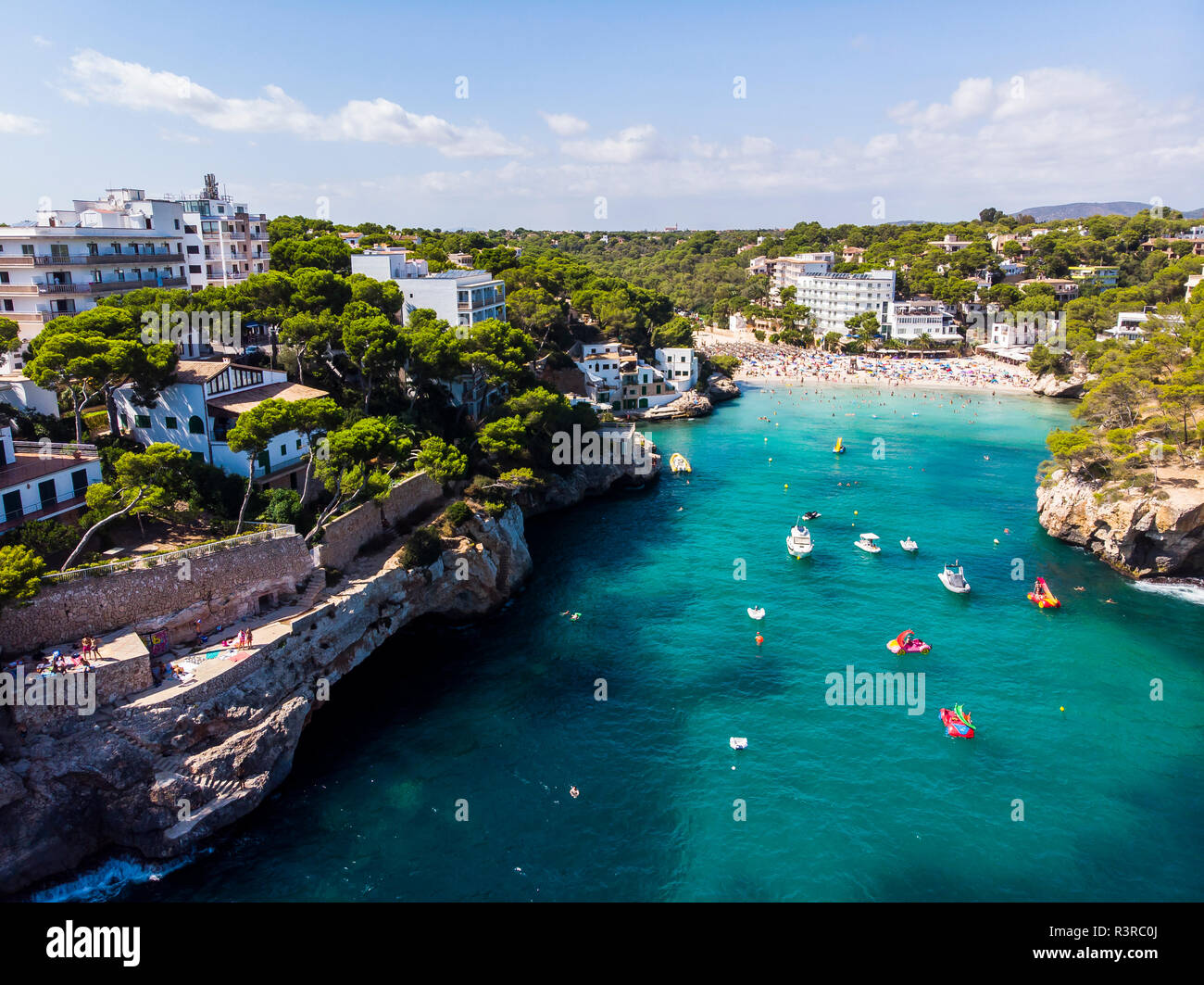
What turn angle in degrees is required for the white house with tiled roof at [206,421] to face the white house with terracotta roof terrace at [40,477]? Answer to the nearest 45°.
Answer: approximately 90° to its right

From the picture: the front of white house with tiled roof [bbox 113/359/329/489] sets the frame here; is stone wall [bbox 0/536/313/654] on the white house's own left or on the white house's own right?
on the white house's own right

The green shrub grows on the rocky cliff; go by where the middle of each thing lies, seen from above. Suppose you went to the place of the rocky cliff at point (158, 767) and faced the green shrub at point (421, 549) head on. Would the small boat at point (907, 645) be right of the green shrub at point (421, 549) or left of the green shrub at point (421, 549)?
right

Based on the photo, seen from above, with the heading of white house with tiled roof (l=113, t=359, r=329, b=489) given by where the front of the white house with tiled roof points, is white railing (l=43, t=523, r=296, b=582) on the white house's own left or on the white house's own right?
on the white house's own right

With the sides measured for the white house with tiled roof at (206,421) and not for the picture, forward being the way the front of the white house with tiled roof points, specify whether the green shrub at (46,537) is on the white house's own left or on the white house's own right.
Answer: on the white house's own right

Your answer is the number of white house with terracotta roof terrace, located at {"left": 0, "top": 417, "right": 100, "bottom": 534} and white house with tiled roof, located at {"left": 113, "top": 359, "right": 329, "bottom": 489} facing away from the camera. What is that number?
0

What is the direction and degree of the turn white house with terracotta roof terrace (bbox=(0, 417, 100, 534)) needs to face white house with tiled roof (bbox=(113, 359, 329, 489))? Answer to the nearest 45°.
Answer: approximately 90° to its left

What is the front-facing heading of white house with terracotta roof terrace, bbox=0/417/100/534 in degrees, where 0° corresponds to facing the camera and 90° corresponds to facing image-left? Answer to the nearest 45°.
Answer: approximately 315°

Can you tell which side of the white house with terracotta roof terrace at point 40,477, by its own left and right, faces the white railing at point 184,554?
front

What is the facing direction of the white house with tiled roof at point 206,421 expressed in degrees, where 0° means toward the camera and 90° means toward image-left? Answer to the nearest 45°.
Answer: approximately 315°
